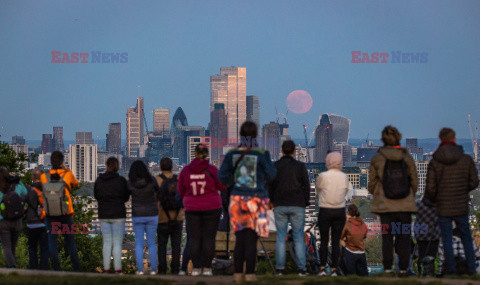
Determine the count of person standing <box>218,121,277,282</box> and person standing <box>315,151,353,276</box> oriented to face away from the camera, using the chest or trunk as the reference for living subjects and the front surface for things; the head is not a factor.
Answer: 2

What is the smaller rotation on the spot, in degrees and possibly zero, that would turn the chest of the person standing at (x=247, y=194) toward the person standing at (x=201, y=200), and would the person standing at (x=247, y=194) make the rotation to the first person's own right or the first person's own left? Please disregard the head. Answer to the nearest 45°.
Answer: approximately 45° to the first person's own left

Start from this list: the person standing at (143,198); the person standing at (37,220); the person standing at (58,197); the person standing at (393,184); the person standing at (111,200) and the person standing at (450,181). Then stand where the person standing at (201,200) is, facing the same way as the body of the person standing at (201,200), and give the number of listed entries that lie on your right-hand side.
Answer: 2

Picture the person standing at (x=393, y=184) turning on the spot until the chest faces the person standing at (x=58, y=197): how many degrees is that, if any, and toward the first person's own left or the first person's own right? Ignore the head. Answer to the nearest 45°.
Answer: approximately 90° to the first person's own left

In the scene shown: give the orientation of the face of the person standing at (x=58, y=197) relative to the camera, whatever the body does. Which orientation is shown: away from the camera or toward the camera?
away from the camera

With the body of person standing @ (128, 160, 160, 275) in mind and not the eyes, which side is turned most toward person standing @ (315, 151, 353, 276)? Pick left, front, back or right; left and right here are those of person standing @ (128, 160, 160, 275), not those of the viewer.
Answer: right

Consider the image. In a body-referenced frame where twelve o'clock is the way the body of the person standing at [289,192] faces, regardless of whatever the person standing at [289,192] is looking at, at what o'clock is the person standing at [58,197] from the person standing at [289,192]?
the person standing at [58,197] is roughly at 9 o'clock from the person standing at [289,192].

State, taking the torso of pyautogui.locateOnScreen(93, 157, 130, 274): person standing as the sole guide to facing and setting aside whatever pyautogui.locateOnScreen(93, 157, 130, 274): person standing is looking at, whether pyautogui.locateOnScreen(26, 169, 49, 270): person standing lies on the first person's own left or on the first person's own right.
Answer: on the first person's own left

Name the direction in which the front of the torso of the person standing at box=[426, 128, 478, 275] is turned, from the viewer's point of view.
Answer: away from the camera

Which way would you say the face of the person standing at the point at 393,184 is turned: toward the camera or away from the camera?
away from the camera

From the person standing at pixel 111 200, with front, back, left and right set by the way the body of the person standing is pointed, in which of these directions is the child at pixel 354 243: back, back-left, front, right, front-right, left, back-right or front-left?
right

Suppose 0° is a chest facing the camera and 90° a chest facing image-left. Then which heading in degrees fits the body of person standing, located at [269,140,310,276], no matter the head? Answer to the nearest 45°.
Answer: approximately 180°

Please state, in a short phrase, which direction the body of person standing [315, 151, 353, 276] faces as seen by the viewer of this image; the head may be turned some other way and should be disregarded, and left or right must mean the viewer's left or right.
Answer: facing away from the viewer

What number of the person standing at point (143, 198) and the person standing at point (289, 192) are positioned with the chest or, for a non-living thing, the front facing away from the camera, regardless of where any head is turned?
2

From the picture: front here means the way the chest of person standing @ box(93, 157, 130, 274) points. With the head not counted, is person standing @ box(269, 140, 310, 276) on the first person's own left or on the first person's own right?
on the first person's own right

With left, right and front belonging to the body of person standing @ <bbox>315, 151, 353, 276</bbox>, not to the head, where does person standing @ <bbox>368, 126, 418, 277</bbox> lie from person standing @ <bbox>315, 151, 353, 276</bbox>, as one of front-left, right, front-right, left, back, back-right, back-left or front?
back-right

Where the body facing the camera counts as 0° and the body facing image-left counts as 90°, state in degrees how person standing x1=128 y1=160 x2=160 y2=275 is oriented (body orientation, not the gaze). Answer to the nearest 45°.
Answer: approximately 180°
